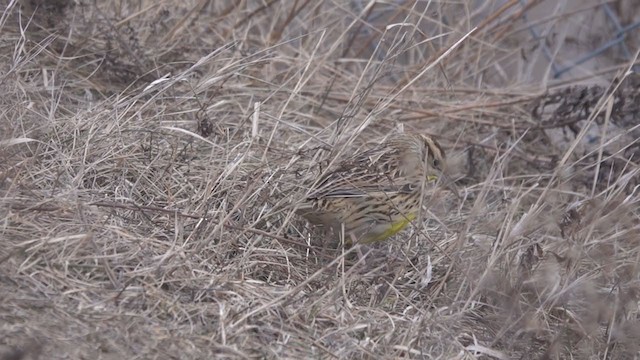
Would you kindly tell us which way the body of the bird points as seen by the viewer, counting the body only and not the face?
to the viewer's right
